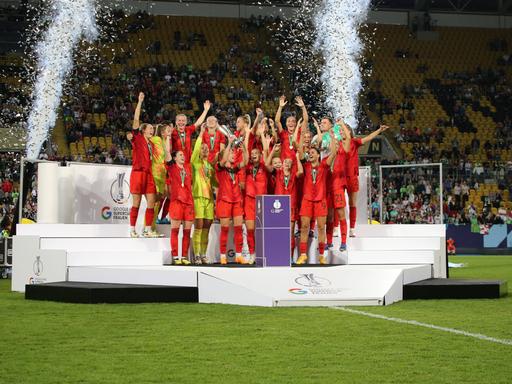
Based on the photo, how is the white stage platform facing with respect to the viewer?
toward the camera

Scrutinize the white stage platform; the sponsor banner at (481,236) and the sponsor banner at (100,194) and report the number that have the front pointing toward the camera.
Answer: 3

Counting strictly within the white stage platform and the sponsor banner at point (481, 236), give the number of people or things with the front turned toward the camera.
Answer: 2

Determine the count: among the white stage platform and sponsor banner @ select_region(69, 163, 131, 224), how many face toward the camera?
2

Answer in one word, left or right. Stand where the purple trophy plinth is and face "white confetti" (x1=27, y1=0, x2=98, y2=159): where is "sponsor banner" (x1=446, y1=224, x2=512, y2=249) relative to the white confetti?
right

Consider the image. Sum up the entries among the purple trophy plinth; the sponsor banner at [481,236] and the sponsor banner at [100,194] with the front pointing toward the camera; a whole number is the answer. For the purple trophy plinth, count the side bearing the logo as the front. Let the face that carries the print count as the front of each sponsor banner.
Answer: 3

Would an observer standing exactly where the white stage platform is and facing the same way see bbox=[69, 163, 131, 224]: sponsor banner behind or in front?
behind

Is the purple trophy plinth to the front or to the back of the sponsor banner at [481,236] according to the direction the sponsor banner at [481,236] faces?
to the front

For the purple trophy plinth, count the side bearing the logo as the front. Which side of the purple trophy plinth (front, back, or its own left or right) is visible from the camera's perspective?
front

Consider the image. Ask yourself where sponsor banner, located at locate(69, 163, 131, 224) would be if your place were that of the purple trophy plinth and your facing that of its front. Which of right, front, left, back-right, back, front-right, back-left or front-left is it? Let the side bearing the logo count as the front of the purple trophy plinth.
back-right

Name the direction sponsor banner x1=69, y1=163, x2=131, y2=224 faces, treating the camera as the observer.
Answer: facing the viewer
